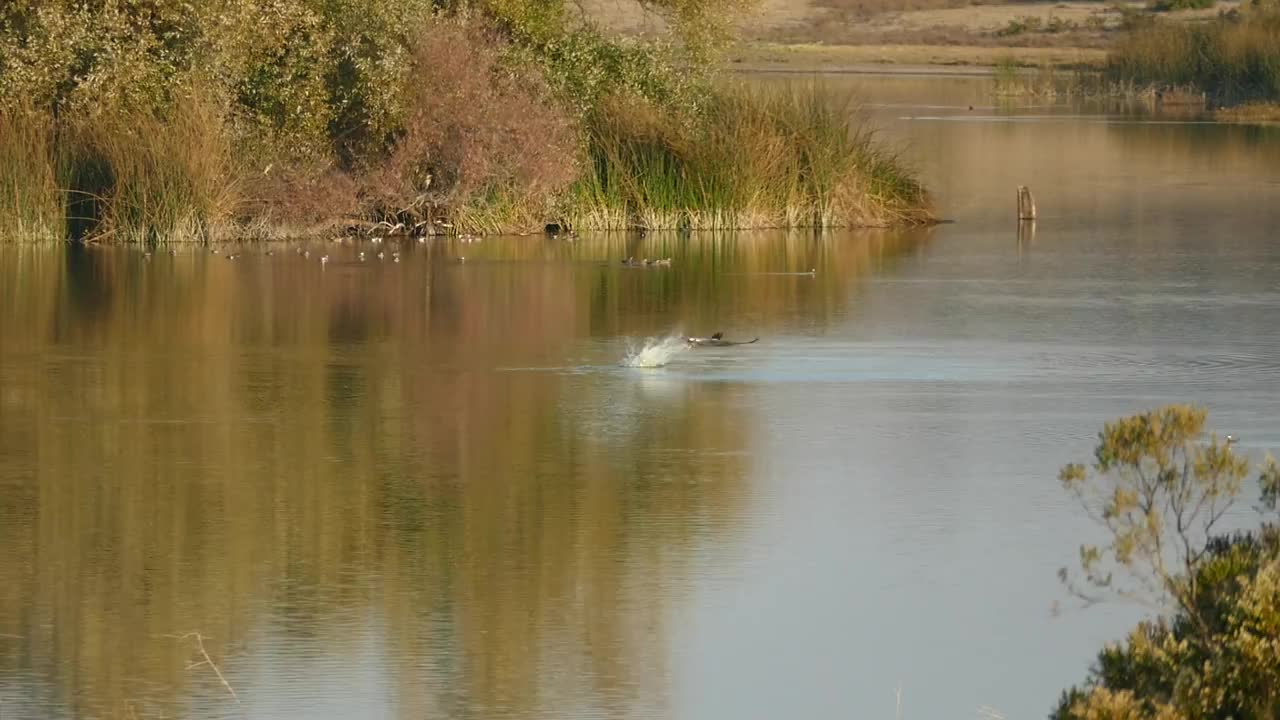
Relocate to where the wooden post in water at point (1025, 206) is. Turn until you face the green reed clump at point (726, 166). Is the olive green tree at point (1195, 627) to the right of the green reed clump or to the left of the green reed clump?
left

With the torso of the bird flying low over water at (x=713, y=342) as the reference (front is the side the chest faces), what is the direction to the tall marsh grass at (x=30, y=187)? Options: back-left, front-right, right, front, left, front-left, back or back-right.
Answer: back-left

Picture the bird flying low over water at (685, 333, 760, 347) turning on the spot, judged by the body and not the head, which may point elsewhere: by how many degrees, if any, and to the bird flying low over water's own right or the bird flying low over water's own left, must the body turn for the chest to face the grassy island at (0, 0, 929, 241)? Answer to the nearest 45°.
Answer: approximately 135° to the bird flying low over water's own left

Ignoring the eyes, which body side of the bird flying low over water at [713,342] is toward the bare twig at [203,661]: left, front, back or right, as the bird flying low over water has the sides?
right

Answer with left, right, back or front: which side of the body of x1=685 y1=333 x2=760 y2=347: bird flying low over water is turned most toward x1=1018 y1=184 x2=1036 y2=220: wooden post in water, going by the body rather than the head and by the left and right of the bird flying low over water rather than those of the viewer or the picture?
left

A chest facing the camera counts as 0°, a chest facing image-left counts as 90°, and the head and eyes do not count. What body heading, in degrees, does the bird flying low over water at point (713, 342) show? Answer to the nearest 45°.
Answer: approximately 270°

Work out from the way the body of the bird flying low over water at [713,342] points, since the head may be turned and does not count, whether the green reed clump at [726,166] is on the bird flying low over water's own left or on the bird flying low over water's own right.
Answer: on the bird flying low over water's own left
